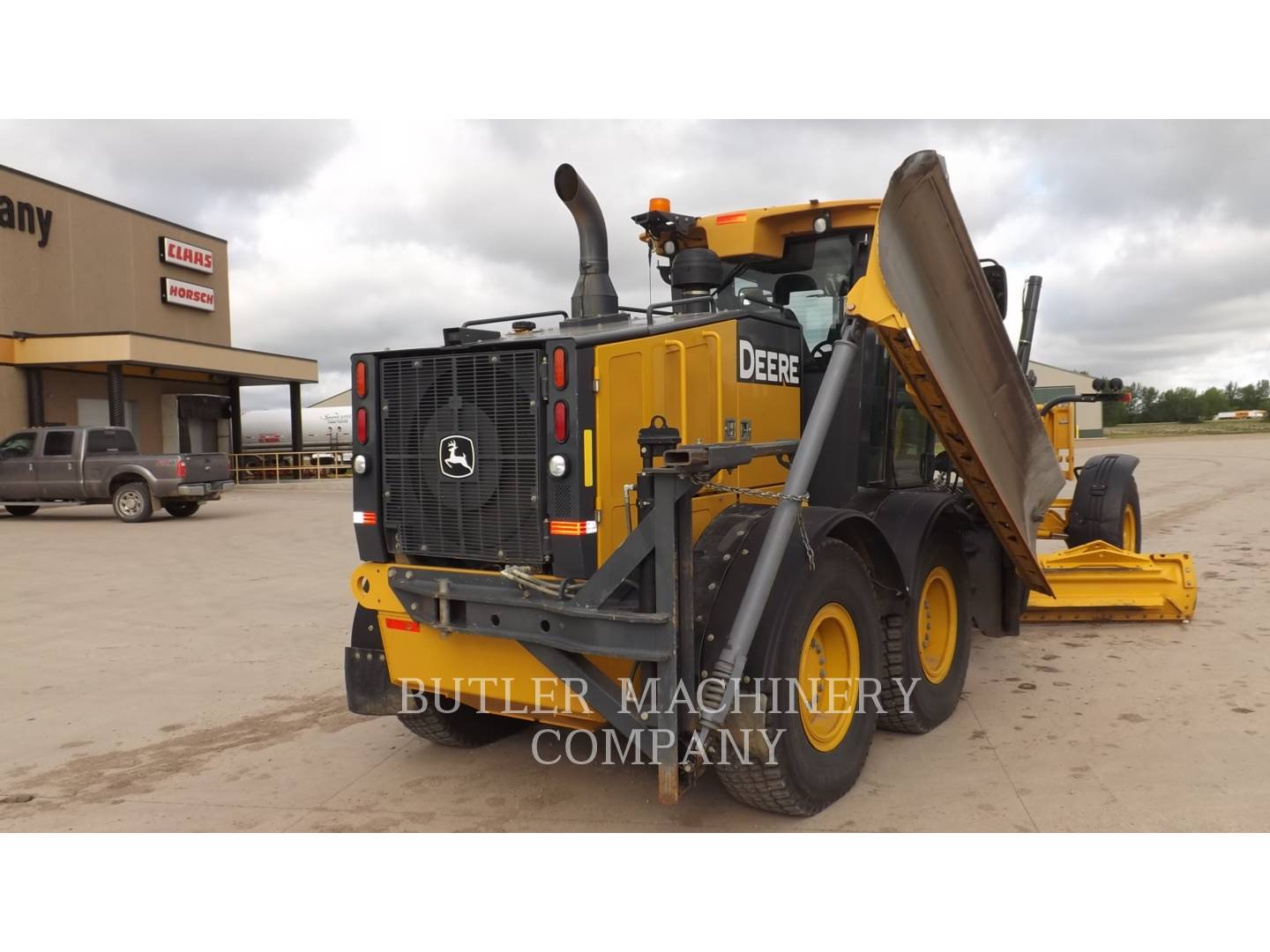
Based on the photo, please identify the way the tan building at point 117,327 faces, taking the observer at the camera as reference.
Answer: facing the viewer and to the right of the viewer

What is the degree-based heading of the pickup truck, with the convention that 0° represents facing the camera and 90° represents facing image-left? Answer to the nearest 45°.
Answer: approximately 135°

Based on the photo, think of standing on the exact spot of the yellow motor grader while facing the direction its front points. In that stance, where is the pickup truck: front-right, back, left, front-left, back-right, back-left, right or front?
left

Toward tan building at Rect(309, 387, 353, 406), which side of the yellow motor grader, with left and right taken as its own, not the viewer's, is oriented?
left

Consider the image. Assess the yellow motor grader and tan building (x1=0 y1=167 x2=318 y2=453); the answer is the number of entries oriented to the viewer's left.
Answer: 0

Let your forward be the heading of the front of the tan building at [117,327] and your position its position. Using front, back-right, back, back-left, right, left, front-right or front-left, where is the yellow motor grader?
front-right

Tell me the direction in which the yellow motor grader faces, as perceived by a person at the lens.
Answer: facing away from the viewer and to the right of the viewer

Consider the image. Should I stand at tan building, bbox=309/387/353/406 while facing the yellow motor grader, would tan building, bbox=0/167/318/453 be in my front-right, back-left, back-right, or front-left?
front-right

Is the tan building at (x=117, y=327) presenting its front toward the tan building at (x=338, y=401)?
no

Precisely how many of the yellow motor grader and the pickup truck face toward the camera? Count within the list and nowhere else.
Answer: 0

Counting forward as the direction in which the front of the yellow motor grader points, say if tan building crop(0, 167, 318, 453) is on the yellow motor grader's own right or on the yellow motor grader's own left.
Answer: on the yellow motor grader's own left

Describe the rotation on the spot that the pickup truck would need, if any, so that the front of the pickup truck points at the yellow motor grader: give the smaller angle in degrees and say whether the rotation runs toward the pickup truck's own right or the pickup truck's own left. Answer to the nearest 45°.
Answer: approximately 135° to the pickup truck's own left

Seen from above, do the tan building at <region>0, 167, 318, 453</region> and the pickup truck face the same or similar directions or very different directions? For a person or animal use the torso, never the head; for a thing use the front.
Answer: very different directions

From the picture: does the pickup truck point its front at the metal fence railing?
no

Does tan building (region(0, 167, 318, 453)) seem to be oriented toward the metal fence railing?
no
